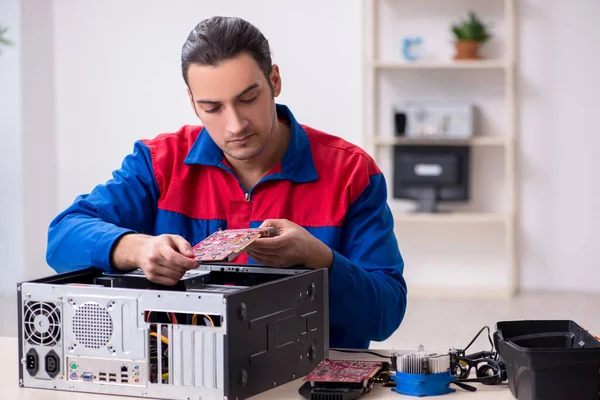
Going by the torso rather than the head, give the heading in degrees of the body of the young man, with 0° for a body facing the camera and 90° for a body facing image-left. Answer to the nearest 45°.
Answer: approximately 0°

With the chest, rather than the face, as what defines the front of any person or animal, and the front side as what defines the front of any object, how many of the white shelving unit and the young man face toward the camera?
2

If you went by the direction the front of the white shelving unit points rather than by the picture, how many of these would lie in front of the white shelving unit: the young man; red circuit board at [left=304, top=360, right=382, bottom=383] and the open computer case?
3

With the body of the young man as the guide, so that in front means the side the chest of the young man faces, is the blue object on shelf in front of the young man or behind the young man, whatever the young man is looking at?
behind

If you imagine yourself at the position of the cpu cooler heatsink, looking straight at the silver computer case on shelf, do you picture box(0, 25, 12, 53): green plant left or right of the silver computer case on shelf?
left

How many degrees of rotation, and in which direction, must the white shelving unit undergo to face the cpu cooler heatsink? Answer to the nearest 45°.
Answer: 0° — it already faces it

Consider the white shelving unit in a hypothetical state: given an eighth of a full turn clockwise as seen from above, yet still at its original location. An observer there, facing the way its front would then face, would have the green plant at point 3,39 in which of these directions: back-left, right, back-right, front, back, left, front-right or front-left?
front-right
